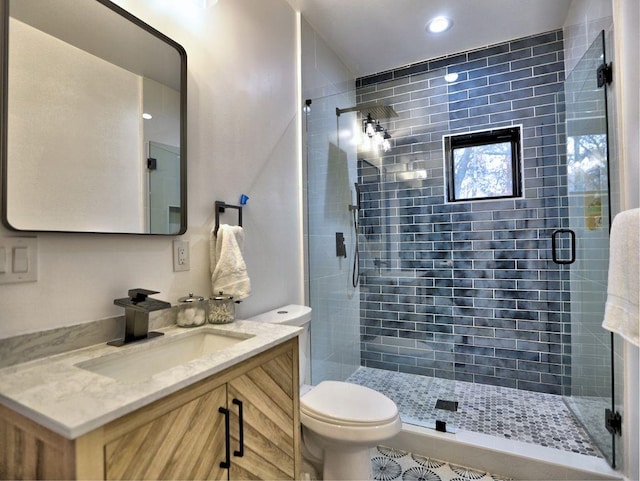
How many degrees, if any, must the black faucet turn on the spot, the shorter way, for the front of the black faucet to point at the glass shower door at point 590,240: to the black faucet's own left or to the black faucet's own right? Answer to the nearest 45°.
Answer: approximately 45° to the black faucet's own left

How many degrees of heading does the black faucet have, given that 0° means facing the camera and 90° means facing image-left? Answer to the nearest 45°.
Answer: approximately 315°

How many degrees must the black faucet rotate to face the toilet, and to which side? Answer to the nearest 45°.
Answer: approximately 45° to its left

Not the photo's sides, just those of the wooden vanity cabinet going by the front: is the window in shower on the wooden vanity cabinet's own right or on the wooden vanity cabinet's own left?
on the wooden vanity cabinet's own left

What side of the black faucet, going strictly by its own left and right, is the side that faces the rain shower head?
left

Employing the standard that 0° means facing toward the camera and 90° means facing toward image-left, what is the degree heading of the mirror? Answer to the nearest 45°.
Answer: approximately 315°

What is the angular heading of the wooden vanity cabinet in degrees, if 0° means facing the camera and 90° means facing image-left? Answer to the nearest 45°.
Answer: approximately 315°
